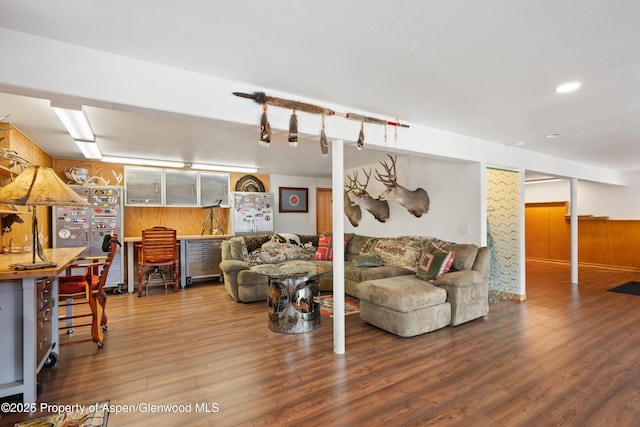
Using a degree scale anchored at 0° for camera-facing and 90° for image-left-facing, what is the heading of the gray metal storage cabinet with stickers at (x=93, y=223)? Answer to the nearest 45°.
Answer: approximately 0°

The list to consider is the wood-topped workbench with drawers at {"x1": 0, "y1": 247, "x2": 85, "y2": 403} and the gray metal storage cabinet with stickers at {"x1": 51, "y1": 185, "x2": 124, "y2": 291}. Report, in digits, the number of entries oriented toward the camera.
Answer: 1

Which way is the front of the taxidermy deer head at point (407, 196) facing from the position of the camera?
facing to the left of the viewer

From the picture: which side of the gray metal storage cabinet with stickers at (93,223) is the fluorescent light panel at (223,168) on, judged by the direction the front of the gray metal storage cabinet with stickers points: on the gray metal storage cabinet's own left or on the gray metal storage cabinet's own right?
on the gray metal storage cabinet's own left

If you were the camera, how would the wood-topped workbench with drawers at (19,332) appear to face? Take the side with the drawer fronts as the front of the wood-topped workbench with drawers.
facing to the right of the viewer

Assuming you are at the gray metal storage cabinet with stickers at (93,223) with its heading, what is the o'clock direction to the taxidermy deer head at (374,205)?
The taxidermy deer head is roughly at 10 o'clock from the gray metal storage cabinet with stickers.

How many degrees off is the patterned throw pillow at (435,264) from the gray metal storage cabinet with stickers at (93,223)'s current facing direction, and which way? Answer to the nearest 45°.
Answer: approximately 45° to its left
